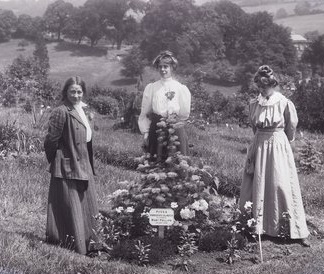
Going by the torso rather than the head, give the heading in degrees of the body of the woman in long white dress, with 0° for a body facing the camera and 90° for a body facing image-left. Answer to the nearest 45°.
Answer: approximately 45°

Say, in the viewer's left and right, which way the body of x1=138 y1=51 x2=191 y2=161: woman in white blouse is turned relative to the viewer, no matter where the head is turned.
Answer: facing the viewer

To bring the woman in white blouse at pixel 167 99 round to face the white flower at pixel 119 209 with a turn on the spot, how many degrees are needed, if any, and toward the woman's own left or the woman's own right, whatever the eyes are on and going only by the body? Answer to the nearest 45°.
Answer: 0° — they already face it

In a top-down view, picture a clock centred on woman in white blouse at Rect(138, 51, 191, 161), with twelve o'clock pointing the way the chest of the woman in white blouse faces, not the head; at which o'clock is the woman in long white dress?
The woman in long white dress is roughly at 10 o'clock from the woman in white blouse.

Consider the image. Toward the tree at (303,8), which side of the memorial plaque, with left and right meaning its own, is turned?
back

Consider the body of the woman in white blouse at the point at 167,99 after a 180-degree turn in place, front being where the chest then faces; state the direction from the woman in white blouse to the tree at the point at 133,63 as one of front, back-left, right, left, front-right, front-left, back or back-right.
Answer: front

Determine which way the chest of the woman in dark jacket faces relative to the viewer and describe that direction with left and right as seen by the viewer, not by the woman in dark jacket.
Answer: facing the viewer and to the right of the viewer

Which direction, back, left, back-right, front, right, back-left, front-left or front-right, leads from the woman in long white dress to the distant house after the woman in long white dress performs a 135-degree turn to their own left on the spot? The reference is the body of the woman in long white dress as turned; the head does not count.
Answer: left

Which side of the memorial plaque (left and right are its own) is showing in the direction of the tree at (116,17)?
back

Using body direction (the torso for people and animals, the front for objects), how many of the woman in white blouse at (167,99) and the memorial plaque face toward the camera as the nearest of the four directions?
2
